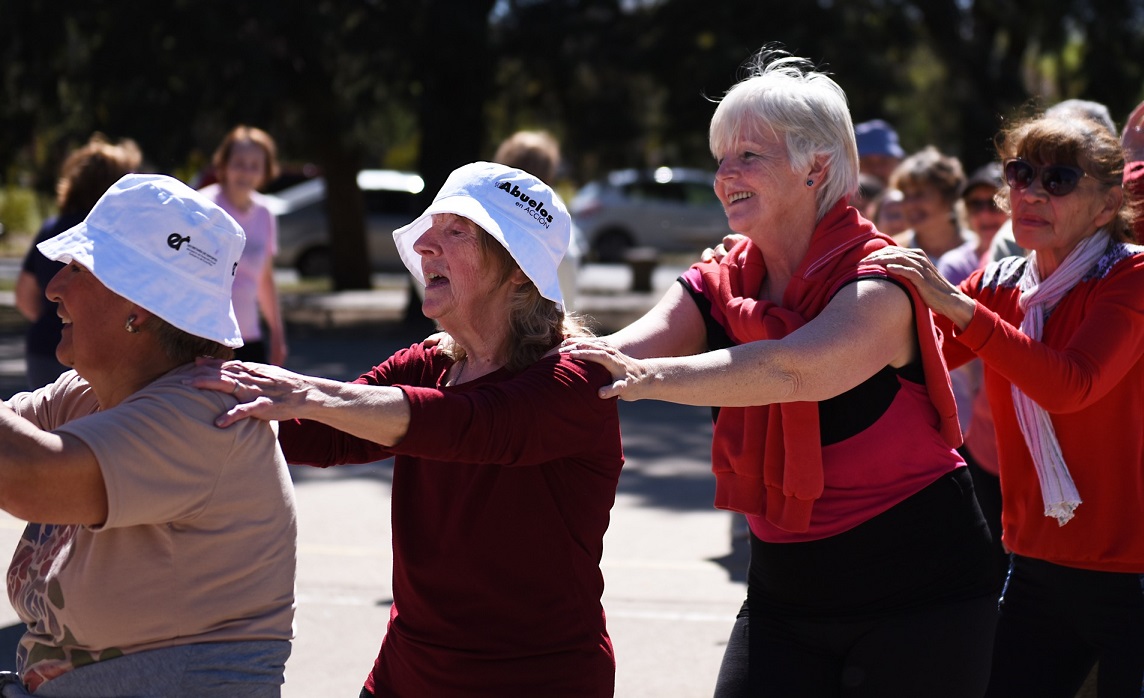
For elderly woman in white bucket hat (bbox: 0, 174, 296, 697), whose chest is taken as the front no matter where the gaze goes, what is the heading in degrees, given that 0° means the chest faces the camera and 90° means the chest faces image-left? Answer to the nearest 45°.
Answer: approximately 90°

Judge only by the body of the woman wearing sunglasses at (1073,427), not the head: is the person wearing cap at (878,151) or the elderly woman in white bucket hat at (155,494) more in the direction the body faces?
the elderly woman in white bucket hat

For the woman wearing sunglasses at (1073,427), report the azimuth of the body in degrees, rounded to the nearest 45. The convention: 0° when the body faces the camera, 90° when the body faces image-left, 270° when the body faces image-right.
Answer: approximately 45°

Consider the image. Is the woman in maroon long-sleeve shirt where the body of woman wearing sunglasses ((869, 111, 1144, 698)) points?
yes

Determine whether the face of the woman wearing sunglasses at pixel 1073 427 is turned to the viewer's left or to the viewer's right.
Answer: to the viewer's left

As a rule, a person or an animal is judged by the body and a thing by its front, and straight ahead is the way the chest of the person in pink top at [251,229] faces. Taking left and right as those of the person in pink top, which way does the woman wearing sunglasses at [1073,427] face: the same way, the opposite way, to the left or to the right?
to the right

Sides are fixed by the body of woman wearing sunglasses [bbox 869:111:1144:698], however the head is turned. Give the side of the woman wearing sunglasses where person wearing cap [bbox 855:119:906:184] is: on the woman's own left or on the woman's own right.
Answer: on the woman's own right

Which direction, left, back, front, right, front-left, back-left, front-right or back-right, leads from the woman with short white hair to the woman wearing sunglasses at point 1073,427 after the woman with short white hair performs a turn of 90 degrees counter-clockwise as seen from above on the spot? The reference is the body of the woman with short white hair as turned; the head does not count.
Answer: left

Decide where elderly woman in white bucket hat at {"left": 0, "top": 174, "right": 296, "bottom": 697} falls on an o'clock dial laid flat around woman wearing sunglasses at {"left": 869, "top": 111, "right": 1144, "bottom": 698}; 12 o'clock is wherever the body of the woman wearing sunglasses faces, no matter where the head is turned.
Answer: The elderly woman in white bucket hat is roughly at 12 o'clock from the woman wearing sunglasses.

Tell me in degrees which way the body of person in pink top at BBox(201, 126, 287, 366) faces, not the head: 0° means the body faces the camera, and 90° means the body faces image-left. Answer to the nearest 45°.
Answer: approximately 0°

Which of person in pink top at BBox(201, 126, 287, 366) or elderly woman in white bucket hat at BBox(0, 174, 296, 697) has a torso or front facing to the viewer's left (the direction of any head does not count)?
the elderly woman in white bucket hat

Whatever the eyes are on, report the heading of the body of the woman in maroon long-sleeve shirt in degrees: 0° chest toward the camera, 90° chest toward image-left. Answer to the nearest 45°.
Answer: approximately 45°

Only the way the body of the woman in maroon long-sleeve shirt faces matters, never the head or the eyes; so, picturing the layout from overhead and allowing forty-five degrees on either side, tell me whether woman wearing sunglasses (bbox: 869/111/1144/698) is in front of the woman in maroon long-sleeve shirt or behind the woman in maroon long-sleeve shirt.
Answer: behind

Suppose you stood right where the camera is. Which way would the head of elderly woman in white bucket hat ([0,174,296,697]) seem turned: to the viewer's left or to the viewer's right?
to the viewer's left

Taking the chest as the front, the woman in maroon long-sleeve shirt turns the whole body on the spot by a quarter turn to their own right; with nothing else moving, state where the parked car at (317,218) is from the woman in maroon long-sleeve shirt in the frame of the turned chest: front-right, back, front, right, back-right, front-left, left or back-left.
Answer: front-right
